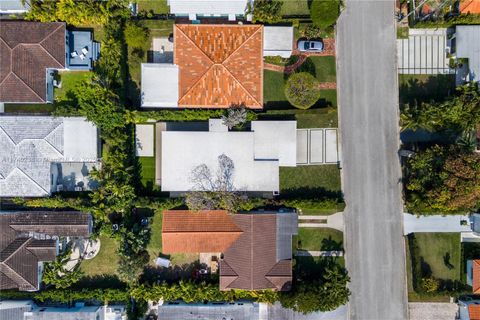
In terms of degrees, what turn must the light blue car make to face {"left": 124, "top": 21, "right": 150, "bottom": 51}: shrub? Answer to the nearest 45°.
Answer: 0° — it already faces it

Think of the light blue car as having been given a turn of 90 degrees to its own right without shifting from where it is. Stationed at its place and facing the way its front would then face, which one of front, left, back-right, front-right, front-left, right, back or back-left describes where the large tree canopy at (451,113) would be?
right

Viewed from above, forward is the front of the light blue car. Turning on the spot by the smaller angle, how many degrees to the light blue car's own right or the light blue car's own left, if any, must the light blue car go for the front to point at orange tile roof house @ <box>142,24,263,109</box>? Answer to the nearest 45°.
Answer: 0° — it already faces it

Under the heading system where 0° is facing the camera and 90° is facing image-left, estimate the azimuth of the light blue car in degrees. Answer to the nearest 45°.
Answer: approximately 90°
